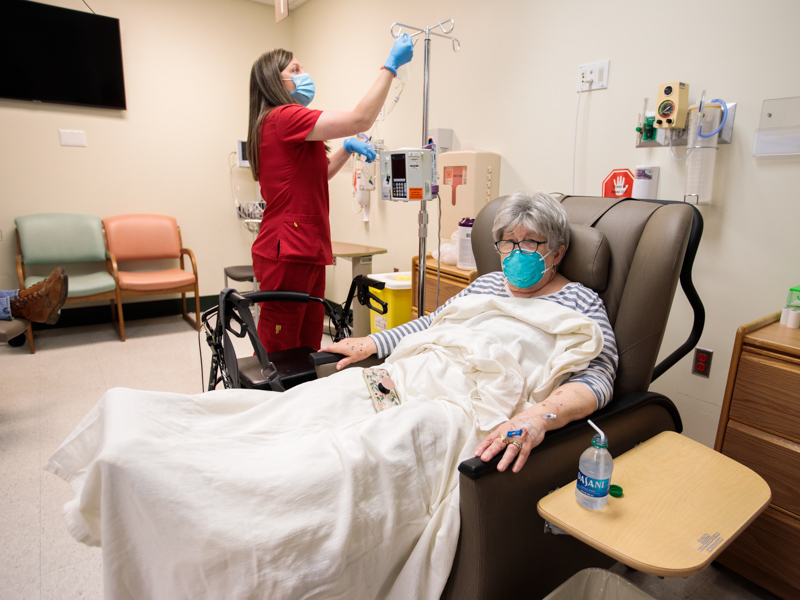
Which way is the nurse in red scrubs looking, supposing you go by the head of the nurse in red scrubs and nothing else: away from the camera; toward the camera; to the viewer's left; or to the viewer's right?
to the viewer's right

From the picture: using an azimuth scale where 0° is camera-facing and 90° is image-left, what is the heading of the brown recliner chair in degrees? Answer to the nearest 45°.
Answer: approximately 45°

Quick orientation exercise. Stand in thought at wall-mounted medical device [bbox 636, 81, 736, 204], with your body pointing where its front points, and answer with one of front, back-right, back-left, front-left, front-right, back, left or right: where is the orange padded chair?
front-right

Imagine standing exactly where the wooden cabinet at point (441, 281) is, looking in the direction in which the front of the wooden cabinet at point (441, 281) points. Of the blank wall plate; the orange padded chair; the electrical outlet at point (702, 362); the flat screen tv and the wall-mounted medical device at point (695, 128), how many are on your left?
2

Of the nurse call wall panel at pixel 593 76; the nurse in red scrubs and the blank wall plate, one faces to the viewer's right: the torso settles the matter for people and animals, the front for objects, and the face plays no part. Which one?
the nurse in red scrubs

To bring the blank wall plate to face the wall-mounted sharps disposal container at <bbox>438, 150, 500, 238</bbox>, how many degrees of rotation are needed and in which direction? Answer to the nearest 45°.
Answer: approximately 45° to its left
